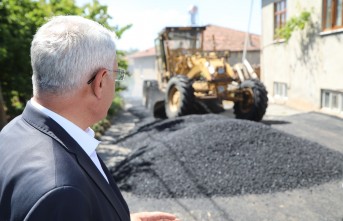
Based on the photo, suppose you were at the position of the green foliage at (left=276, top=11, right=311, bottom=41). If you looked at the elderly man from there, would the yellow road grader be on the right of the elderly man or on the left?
right

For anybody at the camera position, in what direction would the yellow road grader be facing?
facing the viewer and to the right of the viewer

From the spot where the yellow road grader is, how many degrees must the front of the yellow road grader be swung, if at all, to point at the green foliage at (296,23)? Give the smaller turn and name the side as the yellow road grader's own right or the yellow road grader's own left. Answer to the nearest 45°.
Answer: approximately 90° to the yellow road grader's own left

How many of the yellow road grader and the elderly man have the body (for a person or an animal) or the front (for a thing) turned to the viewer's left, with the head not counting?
0

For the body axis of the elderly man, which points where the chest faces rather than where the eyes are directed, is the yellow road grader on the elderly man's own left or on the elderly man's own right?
on the elderly man's own left

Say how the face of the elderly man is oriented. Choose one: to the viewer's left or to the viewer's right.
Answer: to the viewer's right

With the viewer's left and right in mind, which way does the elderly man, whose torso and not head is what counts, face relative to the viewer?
facing to the right of the viewer

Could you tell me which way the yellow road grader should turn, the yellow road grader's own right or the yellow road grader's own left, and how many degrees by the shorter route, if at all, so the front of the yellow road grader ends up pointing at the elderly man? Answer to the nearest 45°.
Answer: approximately 45° to the yellow road grader's own right
